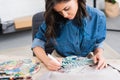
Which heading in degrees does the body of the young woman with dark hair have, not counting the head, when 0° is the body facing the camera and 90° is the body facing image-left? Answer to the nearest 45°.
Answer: approximately 0°
